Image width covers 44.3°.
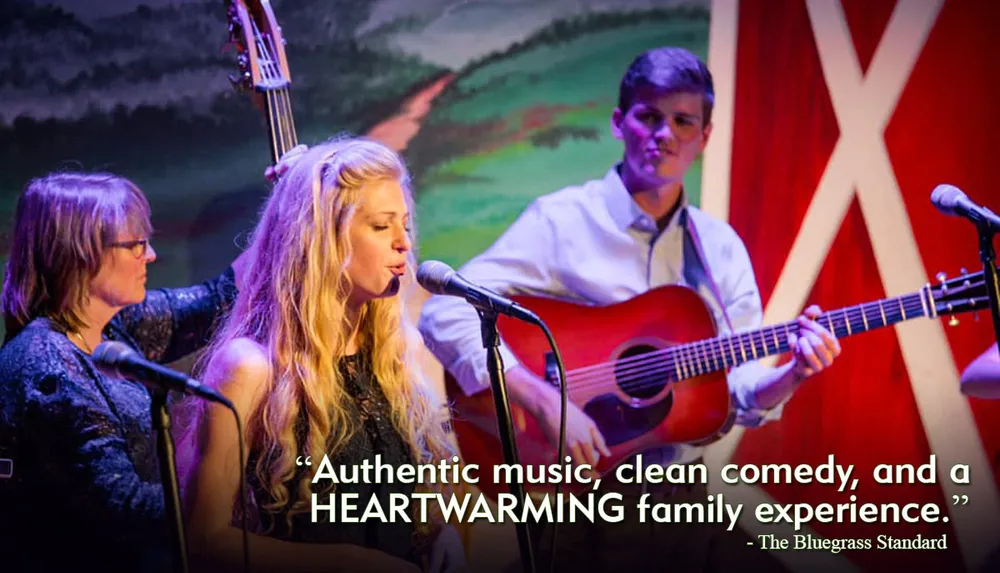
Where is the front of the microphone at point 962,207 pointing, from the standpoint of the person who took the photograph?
facing to the left of the viewer

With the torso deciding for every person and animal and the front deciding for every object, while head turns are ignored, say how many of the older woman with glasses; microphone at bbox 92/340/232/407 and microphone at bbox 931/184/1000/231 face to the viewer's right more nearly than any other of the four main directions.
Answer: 1

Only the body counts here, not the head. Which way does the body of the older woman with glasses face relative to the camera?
to the viewer's right

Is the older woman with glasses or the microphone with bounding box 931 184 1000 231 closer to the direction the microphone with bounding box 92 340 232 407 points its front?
the older woman with glasses

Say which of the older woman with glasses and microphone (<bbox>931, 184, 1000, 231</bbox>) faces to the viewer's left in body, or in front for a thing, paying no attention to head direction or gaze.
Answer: the microphone

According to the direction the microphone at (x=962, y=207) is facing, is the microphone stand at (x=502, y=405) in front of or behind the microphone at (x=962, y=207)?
in front

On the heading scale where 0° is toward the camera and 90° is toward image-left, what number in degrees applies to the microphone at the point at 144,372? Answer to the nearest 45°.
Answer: approximately 90°

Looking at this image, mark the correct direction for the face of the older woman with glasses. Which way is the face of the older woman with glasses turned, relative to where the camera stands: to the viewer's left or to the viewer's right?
to the viewer's right

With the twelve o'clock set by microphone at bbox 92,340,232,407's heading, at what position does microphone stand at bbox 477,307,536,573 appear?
The microphone stand is roughly at 6 o'clock from the microphone.

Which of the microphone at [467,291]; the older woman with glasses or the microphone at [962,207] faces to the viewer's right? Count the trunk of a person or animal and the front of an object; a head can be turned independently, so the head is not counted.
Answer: the older woman with glasses

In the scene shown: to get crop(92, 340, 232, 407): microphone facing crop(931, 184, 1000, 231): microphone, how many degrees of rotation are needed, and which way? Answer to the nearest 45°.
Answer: approximately 180°

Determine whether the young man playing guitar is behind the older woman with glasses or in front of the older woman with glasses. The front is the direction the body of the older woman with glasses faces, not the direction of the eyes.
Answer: in front

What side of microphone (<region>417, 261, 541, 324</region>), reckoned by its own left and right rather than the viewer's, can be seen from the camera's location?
left

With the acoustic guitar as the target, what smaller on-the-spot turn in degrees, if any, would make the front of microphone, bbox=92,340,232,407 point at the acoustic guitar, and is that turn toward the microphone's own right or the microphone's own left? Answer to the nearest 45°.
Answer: approximately 135° to the microphone's own right
